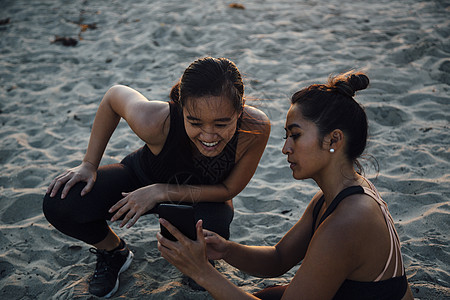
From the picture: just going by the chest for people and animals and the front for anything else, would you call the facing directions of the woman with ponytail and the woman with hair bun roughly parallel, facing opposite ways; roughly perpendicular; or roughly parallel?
roughly perpendicular

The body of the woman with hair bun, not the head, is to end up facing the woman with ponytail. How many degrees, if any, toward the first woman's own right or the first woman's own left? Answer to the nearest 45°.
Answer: approximately 45° to the first woman's own right

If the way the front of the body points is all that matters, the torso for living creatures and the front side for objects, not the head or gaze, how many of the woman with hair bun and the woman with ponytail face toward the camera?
1

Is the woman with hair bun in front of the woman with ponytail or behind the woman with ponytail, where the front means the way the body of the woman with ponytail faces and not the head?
in front

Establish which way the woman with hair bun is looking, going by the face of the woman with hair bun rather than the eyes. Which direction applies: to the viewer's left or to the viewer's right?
to the viewer's left

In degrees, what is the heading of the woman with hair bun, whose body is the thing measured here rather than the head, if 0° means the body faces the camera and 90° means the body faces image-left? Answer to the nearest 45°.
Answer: approximately 90°

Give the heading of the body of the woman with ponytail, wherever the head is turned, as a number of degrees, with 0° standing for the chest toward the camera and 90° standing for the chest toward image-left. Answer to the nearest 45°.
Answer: approximately 0°

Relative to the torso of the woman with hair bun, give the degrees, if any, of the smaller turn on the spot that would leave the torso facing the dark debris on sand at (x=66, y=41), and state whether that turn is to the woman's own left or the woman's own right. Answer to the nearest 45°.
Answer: approximately 45° to the woman's own right
